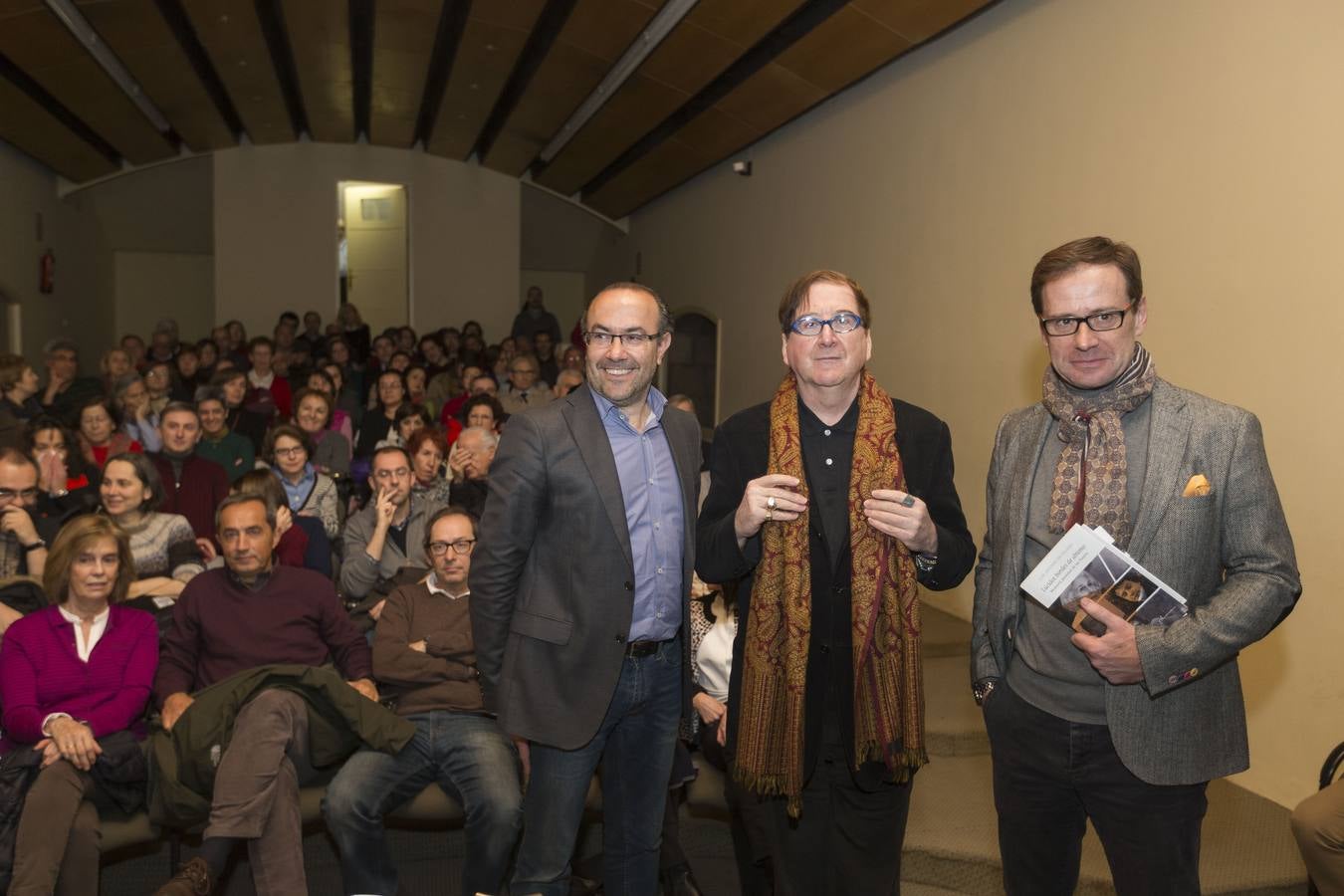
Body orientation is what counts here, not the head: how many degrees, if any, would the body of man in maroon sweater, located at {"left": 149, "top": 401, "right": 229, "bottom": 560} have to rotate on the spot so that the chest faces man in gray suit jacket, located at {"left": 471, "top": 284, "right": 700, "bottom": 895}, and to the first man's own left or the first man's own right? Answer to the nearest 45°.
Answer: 0° — they already face them

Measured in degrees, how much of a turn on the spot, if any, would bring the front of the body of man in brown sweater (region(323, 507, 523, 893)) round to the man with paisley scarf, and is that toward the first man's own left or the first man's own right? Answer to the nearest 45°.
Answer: approximately 45° to the first man's own left

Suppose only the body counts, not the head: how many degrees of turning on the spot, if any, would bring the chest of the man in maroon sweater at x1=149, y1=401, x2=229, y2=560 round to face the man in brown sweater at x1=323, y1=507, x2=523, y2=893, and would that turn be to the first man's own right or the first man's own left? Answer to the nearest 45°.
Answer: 0° — they already face them

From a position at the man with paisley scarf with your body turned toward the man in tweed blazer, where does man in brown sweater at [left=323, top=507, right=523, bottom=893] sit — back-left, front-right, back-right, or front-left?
back-left

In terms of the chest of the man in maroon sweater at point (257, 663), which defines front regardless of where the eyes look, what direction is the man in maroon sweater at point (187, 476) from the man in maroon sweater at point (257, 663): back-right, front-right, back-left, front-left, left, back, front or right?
back

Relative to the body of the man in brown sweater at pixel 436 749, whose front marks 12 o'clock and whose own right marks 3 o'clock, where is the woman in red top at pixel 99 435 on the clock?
The woman in red top is roughly at 5 o'clock from the man in brown sweater.

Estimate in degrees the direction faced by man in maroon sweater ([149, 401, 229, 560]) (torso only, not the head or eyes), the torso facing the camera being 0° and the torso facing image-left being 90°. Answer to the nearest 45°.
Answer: approximately 0°

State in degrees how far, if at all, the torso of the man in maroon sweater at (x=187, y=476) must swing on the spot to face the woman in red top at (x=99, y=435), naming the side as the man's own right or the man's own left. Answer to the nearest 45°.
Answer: approximately 135° to the man's own right

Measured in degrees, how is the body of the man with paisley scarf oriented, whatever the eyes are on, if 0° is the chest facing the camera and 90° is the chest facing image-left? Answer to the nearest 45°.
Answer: approximately 0°

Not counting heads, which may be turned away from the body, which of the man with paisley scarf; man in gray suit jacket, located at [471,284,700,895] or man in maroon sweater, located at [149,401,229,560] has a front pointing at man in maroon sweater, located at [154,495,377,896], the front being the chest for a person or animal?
man in maroon sweater, located at [149,401,229,560]

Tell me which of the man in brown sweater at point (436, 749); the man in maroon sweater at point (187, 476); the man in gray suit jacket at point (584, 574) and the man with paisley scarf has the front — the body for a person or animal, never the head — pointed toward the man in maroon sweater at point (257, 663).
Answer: the man in maroon sweater at point (187, 476)
